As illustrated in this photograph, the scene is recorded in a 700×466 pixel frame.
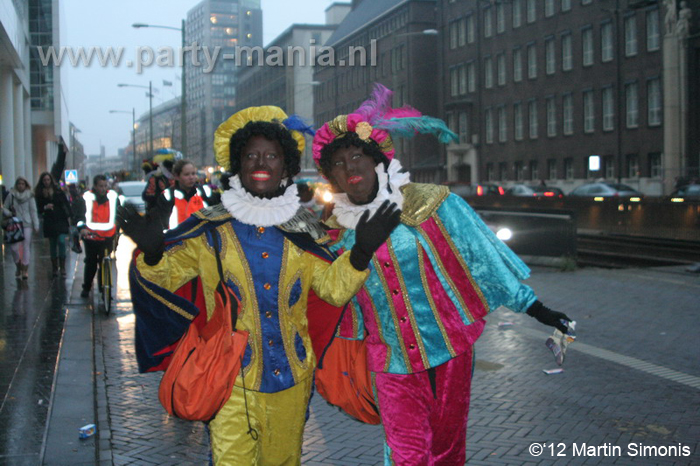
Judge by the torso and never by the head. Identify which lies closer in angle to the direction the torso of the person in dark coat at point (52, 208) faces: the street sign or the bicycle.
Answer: the bicycle

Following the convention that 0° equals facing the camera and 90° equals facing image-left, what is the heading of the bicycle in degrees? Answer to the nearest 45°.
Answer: approximately 0°

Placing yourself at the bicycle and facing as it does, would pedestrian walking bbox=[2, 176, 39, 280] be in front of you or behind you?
behind

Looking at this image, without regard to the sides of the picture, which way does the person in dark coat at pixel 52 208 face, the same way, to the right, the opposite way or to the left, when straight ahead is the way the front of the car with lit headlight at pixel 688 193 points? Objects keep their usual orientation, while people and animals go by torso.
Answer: to the left

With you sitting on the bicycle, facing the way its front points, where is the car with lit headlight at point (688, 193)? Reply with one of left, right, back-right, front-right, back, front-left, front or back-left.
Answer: back-left

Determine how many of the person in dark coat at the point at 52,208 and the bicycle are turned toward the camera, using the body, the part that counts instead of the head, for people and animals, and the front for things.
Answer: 2

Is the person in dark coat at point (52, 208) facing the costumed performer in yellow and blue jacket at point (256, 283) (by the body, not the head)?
yes

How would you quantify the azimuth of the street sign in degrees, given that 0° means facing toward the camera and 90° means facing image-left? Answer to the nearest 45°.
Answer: approximately 0°
